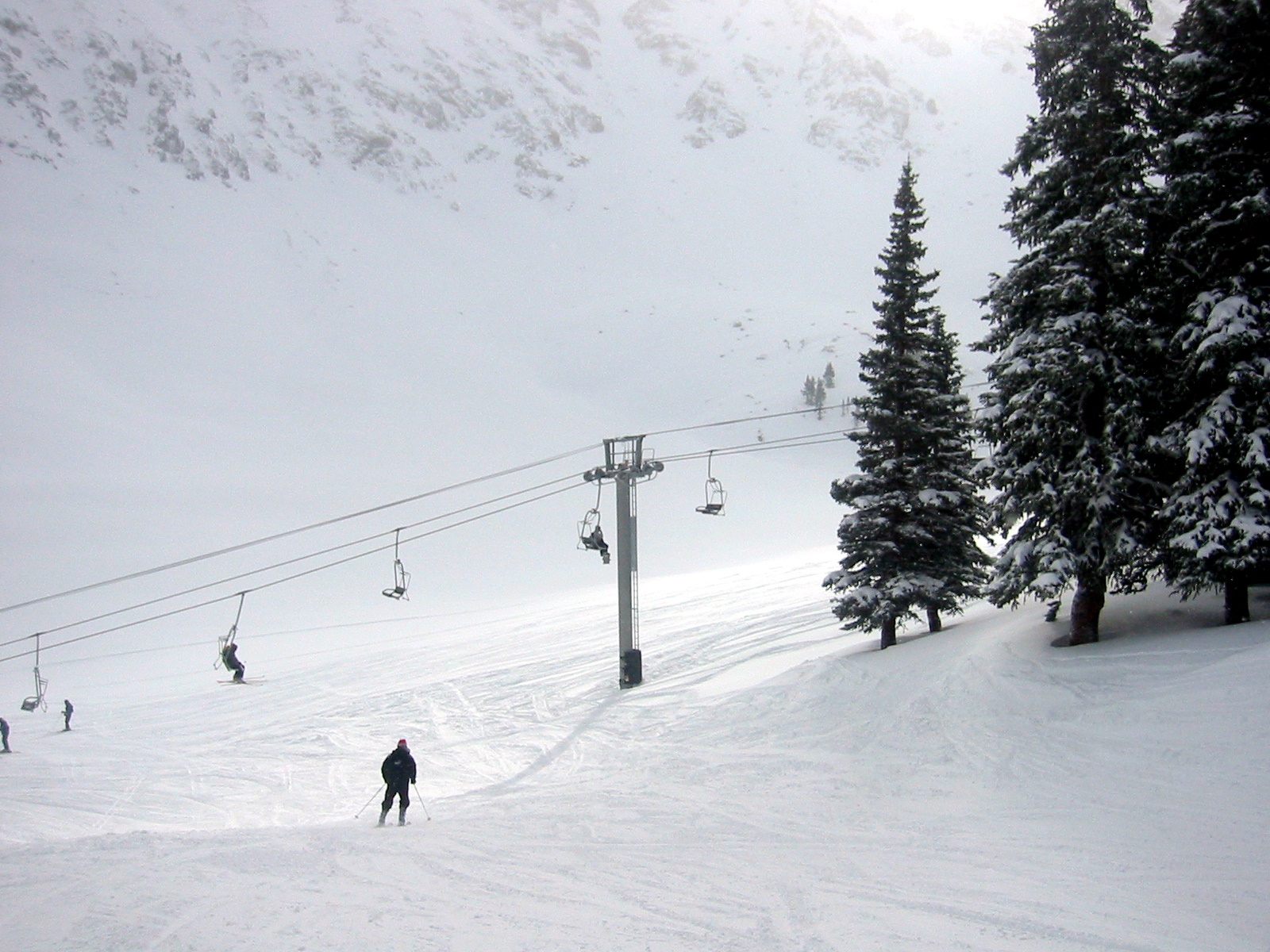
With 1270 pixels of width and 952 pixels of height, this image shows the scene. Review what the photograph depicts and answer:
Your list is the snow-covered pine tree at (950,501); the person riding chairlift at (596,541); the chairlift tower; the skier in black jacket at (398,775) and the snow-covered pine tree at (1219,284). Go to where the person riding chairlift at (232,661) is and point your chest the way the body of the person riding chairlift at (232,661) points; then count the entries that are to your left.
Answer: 0

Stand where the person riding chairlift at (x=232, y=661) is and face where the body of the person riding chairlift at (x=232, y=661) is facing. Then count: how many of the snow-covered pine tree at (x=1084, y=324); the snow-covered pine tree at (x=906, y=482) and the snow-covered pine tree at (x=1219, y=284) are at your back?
0

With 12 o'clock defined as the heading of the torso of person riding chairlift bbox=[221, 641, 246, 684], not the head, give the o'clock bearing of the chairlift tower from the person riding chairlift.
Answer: The chairlift tower is roughly at 1 o'clock from the person riding chairlift.

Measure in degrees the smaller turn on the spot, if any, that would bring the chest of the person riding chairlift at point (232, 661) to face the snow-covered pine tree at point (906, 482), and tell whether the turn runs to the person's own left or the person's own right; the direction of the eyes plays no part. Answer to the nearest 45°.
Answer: approximately 45° to the person's own right

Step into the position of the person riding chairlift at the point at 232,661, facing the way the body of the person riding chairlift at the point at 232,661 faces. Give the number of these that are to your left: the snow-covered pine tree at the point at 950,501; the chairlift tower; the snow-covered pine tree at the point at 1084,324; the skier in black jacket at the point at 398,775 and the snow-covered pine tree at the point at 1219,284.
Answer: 0

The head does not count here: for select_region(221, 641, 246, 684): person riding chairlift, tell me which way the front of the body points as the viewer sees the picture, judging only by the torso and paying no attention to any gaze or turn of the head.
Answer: to the viewer's right

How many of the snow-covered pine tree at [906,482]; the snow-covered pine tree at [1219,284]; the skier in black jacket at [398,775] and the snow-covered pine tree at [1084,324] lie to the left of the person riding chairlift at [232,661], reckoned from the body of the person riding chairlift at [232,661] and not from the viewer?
0

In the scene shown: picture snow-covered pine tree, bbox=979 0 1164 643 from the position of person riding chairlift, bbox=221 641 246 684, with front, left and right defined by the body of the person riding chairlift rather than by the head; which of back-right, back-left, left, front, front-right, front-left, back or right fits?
front-right

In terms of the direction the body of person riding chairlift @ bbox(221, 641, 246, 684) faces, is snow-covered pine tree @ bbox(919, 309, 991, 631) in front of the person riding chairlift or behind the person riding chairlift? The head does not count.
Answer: in front

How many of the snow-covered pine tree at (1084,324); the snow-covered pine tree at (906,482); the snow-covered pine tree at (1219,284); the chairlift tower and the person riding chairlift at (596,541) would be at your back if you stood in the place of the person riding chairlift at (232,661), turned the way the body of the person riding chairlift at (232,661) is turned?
0

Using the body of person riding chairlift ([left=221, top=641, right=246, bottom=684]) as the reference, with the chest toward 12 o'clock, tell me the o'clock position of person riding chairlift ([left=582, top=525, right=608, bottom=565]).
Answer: person riding chairlift ([left=582, top=525, right=608, bottom=565]) is roughly at 1 o'clock from person riding chairlift ([left=221, top=641, right=246, bottom=684]).

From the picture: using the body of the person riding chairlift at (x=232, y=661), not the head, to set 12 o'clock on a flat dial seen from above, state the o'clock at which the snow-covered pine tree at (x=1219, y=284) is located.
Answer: The snow-covered pine tree is roughly at 2 o'clock from the person riding chairlift.

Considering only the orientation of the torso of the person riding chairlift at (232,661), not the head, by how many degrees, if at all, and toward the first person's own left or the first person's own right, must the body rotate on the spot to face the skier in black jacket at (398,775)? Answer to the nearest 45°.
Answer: approximately 90° to the first person's own right

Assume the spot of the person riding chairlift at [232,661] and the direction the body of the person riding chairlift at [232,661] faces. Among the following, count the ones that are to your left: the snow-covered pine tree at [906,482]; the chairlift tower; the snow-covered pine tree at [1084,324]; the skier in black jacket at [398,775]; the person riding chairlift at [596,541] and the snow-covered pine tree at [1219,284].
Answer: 0
